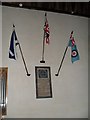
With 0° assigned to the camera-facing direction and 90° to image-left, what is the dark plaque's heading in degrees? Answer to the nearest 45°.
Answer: approximately 0°
